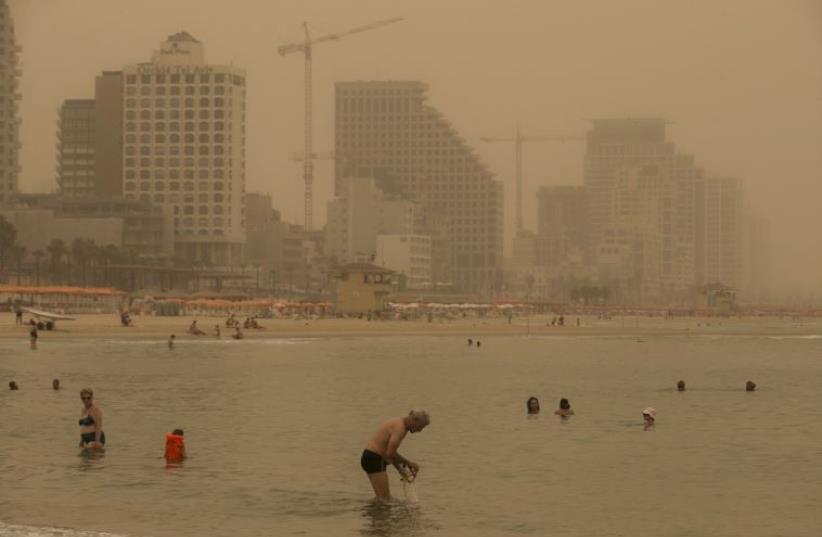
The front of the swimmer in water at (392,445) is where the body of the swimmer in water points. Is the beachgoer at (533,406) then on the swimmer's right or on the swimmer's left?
on the swimmer's left

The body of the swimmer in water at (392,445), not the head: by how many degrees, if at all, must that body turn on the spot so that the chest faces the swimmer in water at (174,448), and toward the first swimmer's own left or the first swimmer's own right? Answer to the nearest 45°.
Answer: approximately 135° to the first swimmer's own left

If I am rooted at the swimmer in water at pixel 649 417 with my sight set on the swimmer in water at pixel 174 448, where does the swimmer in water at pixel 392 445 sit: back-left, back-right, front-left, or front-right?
front-left

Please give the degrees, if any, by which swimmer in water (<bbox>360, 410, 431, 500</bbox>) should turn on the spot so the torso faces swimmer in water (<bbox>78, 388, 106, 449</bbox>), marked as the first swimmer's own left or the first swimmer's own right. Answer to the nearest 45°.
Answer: approximately 135° to the first swimmer's own left

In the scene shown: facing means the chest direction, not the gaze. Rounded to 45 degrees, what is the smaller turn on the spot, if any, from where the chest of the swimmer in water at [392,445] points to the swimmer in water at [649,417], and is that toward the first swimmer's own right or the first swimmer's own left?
approximately 45° to the first swimmer's own left

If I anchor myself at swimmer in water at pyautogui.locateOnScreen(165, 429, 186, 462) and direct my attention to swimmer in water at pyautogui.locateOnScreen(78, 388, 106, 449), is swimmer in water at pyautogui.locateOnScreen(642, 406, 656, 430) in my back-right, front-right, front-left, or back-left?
back-right

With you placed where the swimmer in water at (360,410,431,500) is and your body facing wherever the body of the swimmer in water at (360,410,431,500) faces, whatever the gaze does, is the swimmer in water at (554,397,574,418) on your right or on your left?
on your left

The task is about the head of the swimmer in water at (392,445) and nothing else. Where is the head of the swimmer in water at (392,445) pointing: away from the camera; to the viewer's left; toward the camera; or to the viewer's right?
to the viewer's right

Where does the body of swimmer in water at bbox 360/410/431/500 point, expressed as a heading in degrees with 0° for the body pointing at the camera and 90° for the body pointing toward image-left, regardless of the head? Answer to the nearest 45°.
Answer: approximately 270°
